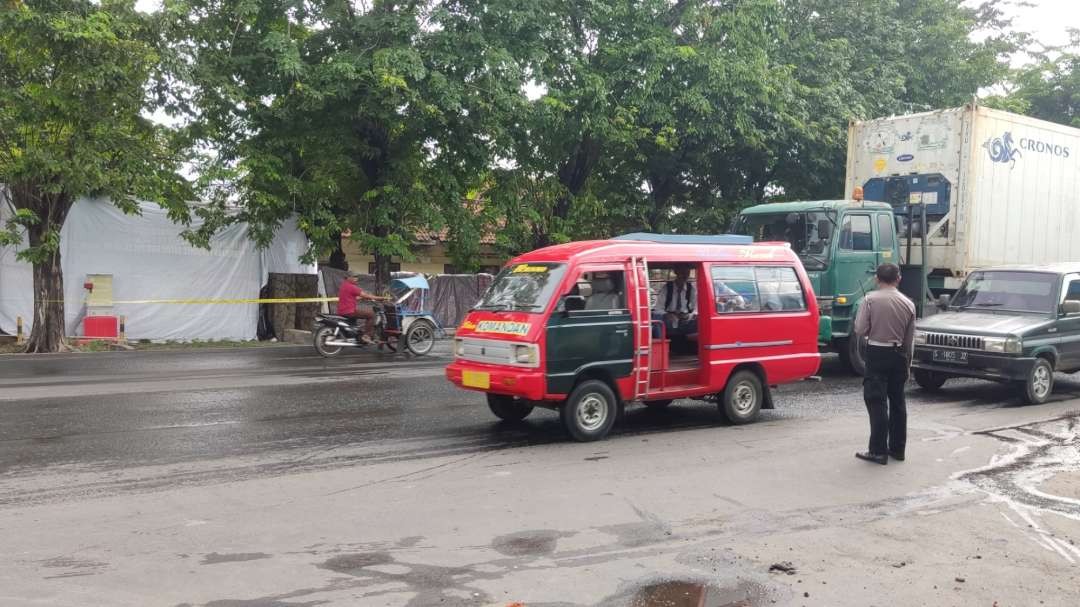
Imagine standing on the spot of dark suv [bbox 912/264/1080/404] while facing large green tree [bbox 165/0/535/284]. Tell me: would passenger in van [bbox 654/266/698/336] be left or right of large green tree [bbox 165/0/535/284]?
left

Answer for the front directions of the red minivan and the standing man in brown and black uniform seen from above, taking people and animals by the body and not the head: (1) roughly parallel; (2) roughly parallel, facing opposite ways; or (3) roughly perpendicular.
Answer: roughly perpendicular

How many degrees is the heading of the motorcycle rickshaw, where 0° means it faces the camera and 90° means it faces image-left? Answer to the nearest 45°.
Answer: approximately 270°

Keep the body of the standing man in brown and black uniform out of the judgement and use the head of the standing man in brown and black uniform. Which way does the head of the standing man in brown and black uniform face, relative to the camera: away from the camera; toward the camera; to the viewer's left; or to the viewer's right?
away from the camera

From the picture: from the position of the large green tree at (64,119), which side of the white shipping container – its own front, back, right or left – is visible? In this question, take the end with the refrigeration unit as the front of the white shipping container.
front

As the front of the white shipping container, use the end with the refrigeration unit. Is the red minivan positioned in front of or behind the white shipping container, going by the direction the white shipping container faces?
in front

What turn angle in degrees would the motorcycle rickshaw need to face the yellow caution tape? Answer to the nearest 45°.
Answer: approximately 135° to its left

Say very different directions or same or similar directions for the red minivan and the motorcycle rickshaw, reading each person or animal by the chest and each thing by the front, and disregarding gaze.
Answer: very different directions

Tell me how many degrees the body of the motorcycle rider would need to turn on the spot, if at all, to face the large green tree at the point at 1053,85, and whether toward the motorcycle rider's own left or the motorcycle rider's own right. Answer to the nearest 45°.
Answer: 0° — they already face it

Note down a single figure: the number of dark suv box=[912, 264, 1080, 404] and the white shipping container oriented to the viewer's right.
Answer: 0

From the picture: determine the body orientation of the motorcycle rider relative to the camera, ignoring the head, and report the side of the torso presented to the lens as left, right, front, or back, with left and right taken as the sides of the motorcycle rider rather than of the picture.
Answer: right
